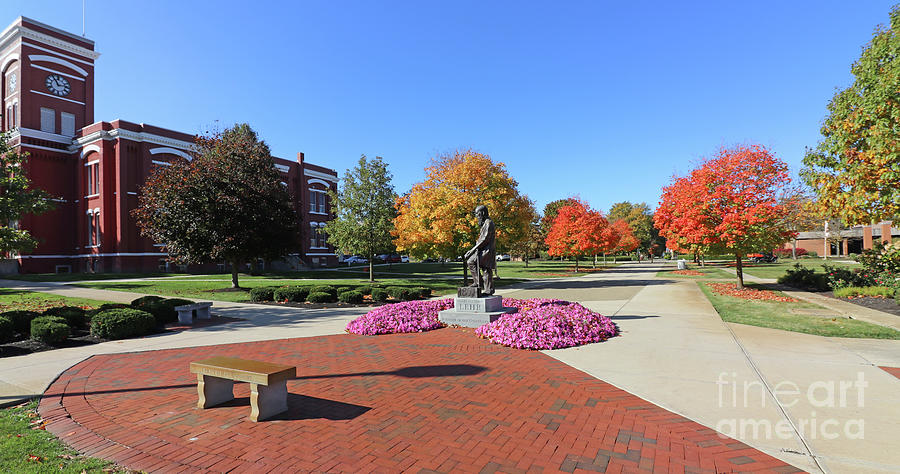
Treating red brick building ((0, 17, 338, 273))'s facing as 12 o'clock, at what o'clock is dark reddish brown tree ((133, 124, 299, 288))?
The dark reddish brown tree is roughly at 1 o'clock from the red brick building.

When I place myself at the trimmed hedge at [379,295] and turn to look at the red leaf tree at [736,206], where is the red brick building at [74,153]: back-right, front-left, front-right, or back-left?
back-left

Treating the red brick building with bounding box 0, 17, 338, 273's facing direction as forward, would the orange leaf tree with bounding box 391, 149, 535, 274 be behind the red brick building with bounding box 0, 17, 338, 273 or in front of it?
in front

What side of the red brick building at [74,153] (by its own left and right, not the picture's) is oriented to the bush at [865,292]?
front

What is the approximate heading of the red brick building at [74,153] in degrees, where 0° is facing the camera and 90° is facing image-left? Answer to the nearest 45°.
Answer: approximately 315°

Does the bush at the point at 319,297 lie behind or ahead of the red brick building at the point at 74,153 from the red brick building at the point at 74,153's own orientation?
ahead

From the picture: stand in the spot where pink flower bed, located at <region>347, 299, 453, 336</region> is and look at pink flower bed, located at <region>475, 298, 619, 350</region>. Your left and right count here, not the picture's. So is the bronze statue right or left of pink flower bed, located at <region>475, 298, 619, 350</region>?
left

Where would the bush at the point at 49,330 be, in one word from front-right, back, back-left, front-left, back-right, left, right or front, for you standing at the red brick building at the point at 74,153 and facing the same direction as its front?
front-right
